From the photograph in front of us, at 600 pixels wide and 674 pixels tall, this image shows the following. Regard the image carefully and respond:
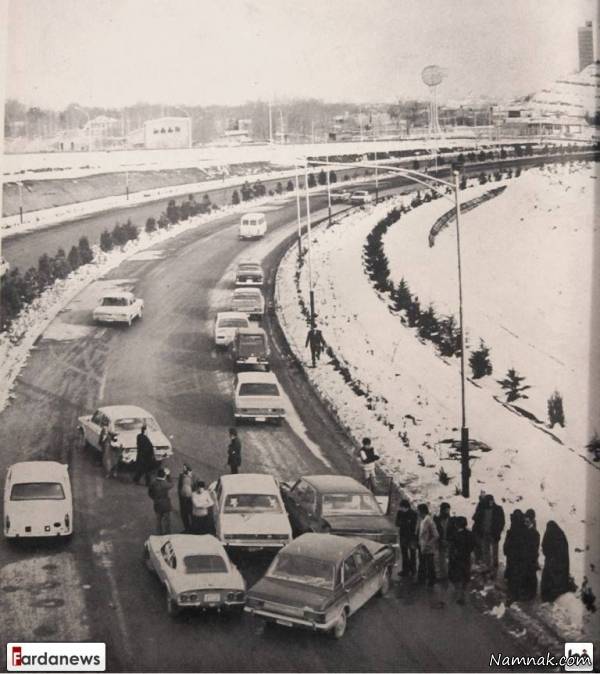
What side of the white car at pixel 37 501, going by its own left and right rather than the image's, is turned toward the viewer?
back

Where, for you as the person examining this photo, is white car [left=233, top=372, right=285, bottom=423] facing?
facing away from the viewer

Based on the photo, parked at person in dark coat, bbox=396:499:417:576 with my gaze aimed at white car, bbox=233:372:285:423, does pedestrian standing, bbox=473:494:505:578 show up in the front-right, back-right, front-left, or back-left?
back-right

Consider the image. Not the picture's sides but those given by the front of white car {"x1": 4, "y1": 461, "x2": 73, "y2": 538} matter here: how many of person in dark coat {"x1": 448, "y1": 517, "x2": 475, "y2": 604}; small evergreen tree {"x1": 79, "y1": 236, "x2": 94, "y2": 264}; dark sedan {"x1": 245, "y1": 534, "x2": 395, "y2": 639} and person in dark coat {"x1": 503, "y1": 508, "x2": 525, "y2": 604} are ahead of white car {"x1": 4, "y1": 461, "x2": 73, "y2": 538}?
1

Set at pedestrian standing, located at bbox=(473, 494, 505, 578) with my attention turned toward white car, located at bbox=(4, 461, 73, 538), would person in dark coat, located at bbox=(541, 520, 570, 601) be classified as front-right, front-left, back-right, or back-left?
back-left

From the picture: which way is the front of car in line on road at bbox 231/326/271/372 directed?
away from the camera

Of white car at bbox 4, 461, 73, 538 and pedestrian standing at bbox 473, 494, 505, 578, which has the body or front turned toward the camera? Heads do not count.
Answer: the pedestrian standing

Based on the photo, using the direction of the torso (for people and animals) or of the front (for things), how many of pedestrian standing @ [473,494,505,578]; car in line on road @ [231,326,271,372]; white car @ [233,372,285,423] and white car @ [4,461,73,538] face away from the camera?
3

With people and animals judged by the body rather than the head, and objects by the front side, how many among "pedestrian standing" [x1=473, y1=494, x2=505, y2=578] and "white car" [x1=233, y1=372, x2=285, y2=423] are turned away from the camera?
1

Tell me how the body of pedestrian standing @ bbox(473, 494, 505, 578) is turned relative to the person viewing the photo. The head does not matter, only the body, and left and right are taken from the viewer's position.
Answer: facing the viewer

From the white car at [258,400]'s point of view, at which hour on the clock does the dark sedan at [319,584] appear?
The dark sedan is roughly at 6 o'clock from the white car.

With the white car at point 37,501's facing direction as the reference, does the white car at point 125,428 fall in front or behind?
in front

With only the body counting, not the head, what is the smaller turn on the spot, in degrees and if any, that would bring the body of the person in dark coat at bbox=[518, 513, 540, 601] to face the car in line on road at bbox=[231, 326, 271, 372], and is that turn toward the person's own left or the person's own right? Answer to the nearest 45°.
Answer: approximately 135° to the person's own right

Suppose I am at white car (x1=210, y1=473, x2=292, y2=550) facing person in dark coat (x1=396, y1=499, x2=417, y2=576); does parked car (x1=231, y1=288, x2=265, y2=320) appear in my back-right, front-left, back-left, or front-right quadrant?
back-left

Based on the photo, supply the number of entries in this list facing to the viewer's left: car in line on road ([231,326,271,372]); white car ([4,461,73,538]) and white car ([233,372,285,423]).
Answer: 0

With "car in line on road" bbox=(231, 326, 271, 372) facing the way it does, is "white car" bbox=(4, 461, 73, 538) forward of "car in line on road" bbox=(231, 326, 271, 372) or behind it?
behind

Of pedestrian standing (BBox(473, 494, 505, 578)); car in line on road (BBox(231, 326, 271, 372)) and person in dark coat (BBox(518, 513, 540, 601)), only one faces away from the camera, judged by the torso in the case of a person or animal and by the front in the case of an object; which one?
the car in line on road
